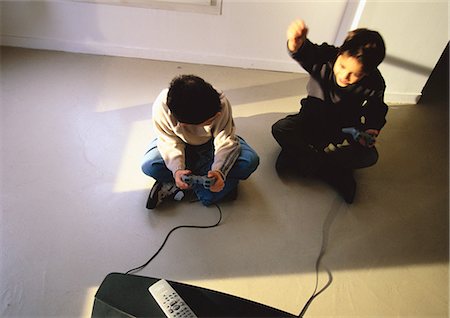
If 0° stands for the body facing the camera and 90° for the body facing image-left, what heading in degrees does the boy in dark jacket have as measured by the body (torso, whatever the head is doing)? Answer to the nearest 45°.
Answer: approximately 0°

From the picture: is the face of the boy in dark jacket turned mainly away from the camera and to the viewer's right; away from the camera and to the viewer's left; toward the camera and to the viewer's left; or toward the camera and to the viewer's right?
toward the camera and to the viewer's left

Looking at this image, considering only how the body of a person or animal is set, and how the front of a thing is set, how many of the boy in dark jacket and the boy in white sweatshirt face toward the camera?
2

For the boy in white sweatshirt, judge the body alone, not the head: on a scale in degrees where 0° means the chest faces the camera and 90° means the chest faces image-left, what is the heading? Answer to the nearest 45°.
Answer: approximately 0°
